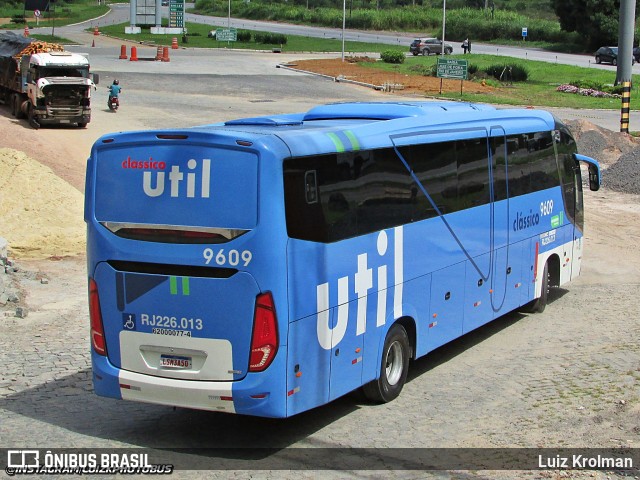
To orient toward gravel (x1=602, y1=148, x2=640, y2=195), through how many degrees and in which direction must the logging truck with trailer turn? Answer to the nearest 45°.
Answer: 0° — it already faces it

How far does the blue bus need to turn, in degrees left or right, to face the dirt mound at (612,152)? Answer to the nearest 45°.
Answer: approximately 45° to its left

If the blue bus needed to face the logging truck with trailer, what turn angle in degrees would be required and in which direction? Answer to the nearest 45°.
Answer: approximately 45° to its left

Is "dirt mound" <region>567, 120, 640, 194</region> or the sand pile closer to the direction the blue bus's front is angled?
the dirt mound

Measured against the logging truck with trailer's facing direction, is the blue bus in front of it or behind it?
in front

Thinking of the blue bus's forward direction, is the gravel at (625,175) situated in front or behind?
in front

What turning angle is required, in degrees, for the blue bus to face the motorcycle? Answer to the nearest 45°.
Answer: approximately 45° to its left

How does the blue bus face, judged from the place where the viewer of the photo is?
facing away from the viewer and to the right of the viewer

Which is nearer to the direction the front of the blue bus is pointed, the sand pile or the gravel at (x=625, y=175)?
the gravel

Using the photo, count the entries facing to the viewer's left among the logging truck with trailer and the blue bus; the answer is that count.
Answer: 0
